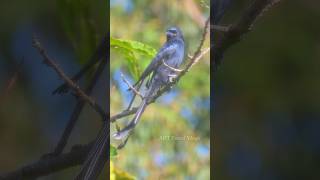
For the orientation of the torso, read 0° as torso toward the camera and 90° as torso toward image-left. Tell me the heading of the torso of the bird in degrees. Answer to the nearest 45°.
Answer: approximately 315°
